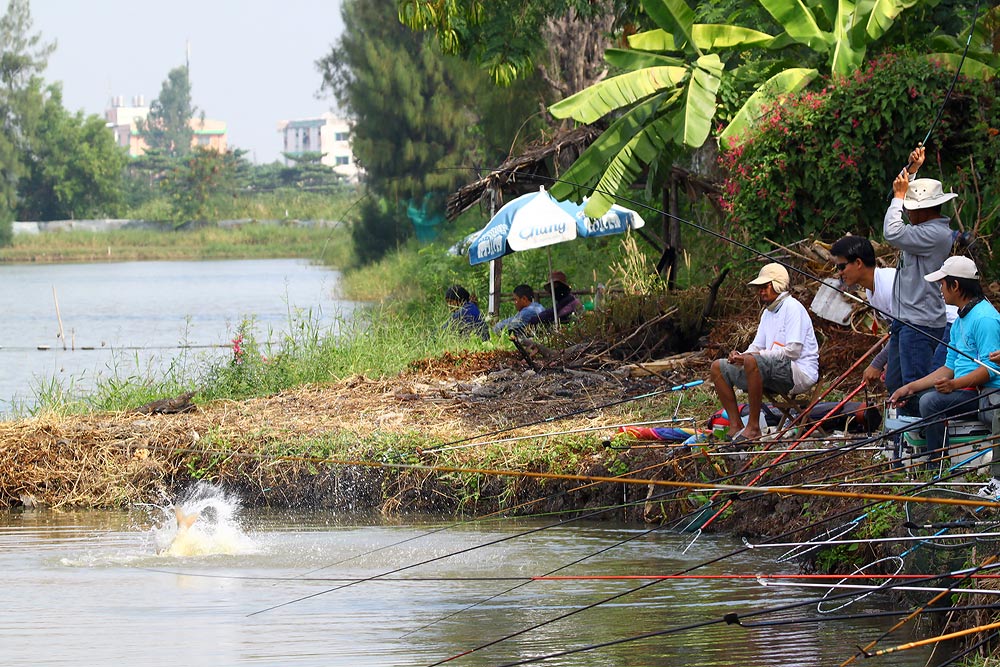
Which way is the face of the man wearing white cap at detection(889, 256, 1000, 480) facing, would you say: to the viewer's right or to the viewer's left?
to the viewer's left

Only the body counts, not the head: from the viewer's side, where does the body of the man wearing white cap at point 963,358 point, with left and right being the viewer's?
facing to the left of the viewer

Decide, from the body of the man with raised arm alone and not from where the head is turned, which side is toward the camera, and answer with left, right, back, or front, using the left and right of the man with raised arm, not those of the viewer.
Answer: left

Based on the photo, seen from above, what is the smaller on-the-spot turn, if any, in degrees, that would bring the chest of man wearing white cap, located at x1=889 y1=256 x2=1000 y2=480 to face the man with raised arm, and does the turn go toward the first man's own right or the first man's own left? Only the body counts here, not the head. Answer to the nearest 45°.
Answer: approximately 90° to the first man's own right

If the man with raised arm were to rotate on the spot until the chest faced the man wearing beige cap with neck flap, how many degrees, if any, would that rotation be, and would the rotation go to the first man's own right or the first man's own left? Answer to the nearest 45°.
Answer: approximately 45° to the first man's own right

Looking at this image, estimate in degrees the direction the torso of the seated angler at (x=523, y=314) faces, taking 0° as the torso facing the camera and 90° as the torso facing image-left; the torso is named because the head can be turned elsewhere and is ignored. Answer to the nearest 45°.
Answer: approximately 90°

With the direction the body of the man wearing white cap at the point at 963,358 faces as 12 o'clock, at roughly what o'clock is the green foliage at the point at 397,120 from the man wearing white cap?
The green foliage is roughly at 2 o'clock from the man wearing white cap.

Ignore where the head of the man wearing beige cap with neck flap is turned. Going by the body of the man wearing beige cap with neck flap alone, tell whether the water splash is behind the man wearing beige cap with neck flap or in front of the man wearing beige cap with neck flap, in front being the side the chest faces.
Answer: in front
